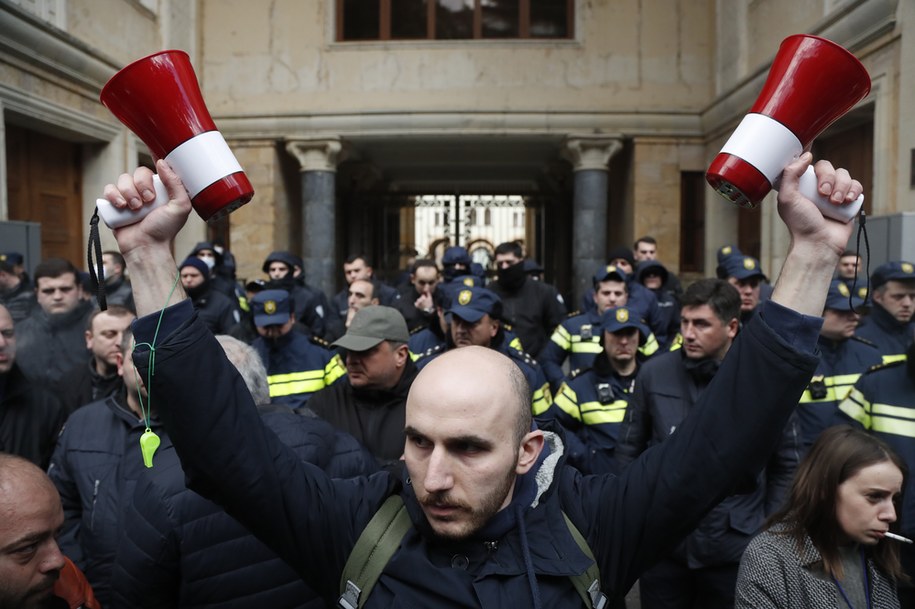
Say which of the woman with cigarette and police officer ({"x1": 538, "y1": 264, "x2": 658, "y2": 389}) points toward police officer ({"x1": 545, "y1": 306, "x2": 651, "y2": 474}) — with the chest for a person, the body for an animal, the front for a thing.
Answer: police officer ({"x1": 538, "y1": 264, "x2": 658, "y2": 389})

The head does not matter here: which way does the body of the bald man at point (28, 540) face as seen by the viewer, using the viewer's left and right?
facing the viewer and to the right of the viewer

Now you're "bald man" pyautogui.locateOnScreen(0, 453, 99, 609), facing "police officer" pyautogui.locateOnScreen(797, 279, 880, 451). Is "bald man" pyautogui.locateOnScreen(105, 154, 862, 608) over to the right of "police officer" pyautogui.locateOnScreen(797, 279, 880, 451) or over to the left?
right

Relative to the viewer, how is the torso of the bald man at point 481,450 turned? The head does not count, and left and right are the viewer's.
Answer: facing the viewer

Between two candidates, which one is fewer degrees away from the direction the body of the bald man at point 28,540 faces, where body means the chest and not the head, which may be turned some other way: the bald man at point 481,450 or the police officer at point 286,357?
the bald man

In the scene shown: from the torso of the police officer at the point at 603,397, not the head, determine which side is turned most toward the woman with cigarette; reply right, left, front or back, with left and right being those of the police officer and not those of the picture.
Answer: front

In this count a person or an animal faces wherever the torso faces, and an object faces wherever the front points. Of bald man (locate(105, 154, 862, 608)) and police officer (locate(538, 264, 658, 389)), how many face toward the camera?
2

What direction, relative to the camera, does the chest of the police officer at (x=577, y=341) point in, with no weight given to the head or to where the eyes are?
toward the camera

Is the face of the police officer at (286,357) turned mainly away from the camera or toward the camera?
toward the camera

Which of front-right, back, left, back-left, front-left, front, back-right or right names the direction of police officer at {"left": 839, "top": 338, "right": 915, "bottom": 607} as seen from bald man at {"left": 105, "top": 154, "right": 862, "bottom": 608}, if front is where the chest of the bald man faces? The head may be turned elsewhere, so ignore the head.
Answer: back-left

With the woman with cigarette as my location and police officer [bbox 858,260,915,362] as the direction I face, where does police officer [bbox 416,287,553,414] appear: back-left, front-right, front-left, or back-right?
front-left

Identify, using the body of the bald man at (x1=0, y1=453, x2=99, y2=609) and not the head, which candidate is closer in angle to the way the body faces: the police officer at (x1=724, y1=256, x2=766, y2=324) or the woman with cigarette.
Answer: the woman with cigarette
